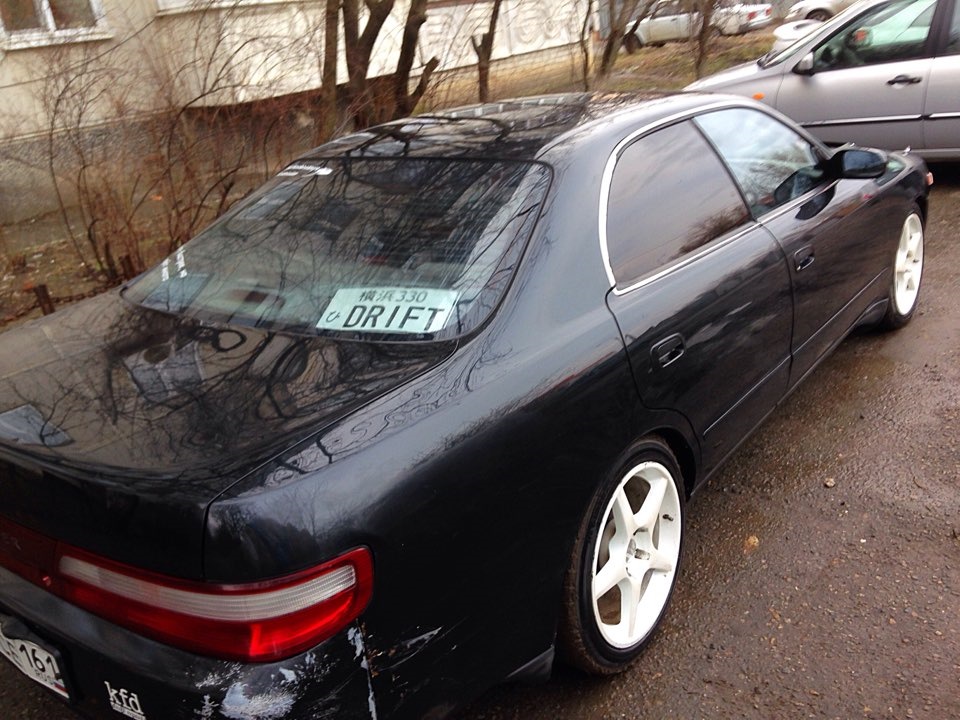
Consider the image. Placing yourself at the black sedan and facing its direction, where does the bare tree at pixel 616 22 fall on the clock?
The bare tree is roughly at 11 o'clock from the black sedan.

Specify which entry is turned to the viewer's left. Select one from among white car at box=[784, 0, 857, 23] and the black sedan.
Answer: the white car

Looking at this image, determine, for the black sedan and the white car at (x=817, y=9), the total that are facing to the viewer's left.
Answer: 1

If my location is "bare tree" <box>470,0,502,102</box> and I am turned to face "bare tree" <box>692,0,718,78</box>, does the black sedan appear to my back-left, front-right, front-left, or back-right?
back-right

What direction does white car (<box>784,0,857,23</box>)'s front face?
to the viewer's left

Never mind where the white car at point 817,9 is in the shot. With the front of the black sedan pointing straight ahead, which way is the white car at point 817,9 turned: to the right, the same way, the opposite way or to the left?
to the left

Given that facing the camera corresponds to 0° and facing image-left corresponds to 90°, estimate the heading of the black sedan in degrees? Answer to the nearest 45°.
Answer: approximately 225°

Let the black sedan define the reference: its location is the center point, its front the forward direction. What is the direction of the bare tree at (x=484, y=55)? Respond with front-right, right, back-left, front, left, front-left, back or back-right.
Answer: front-left

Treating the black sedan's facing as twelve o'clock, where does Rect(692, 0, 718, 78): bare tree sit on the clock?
The bare tree is roughly at 11 o'clock from the black sedan.

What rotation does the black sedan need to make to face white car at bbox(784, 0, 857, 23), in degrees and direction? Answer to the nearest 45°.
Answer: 0° — it already faces it
